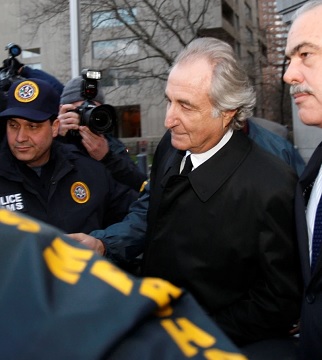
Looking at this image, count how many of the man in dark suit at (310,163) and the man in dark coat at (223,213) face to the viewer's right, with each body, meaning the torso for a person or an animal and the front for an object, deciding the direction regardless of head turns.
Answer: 0

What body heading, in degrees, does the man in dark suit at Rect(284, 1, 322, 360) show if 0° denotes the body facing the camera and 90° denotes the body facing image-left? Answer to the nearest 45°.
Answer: approximately 45°

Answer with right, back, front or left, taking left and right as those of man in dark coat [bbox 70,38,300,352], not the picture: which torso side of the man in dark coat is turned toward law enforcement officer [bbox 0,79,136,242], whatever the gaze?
right

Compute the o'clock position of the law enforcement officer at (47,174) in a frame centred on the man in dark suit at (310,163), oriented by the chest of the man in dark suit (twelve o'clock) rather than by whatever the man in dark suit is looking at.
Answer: The law enforcement officer is roughly at 2 o'clock from the man in dark suit.

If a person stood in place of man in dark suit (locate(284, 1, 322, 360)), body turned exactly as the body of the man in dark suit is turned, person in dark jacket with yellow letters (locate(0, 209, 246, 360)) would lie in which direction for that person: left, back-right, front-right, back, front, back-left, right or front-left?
front-left

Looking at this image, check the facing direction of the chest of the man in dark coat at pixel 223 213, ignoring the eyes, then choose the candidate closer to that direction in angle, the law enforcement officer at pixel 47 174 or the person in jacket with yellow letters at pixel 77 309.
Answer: the person in jacket with yellow letters
